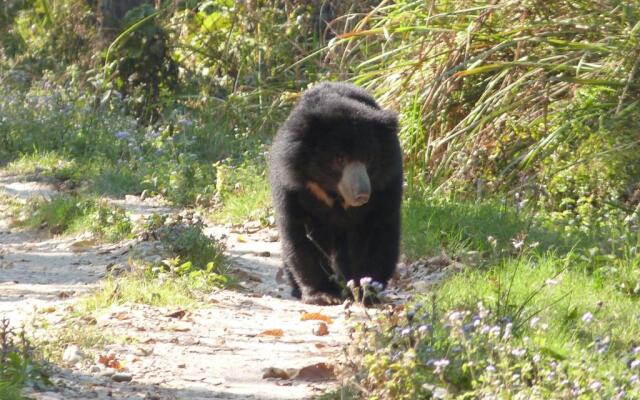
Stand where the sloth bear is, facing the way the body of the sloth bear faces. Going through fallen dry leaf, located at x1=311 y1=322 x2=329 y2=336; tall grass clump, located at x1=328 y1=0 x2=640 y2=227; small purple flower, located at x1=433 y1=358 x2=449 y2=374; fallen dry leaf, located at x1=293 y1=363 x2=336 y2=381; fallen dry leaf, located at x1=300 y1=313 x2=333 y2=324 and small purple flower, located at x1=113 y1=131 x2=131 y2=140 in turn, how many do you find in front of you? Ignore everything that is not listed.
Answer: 4

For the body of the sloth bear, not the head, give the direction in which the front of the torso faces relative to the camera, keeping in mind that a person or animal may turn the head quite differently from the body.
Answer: toward the camera

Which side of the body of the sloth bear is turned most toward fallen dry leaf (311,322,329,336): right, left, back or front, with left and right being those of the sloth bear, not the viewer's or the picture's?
front

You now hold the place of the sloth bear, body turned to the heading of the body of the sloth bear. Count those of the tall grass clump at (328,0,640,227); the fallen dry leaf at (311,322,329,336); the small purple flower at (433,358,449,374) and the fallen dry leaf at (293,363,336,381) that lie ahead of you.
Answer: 3

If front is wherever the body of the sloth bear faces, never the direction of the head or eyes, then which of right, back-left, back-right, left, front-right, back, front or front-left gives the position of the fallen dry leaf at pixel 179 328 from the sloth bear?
front-right

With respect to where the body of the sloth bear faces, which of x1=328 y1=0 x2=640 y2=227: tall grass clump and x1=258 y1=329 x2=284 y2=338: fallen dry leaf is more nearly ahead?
the fallen dry leaf

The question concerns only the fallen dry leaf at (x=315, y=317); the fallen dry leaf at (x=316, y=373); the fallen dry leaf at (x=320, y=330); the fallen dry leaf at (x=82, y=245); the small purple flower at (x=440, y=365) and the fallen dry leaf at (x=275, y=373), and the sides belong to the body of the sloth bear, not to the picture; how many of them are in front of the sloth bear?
5

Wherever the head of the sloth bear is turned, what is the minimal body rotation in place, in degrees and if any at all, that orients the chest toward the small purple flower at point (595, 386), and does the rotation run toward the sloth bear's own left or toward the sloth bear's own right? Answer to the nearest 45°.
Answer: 0° — it already faces it

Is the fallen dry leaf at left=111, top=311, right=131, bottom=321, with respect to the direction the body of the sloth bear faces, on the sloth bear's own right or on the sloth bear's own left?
on the sloth bear's own right

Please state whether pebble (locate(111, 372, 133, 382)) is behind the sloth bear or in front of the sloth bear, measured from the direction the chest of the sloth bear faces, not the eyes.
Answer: in front

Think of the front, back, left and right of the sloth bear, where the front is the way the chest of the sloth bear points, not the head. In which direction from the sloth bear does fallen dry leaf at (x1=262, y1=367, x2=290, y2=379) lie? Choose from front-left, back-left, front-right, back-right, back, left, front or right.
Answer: front

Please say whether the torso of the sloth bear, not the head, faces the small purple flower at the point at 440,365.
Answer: yes

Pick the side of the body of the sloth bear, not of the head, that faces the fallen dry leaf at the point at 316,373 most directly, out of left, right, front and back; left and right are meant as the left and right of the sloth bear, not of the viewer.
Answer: front

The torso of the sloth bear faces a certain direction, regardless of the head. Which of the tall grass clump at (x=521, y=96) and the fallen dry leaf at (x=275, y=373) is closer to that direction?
the fallen dry leaf

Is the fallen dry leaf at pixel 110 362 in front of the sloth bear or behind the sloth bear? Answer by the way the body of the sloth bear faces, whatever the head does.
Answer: in front
